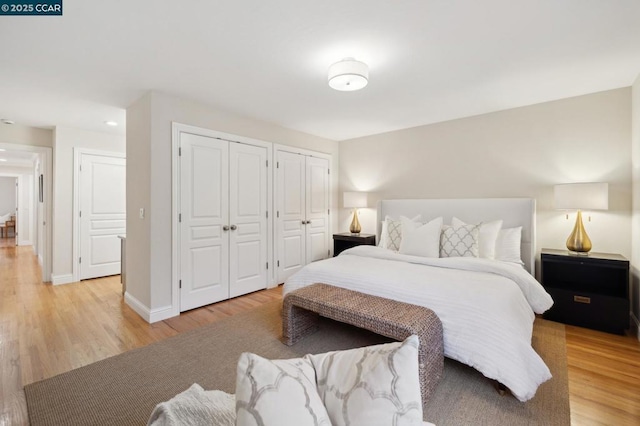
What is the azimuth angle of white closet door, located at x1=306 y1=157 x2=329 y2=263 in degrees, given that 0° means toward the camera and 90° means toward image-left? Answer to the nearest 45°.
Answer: approximately 315°

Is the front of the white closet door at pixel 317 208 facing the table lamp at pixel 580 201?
yes

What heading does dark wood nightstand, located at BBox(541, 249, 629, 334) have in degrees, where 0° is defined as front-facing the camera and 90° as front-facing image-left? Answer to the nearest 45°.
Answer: approximately 45°

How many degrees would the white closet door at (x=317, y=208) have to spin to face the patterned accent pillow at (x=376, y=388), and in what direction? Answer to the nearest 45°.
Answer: approximately 45° to its right

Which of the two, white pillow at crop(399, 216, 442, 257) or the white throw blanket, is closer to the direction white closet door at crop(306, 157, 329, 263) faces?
the white pillow
